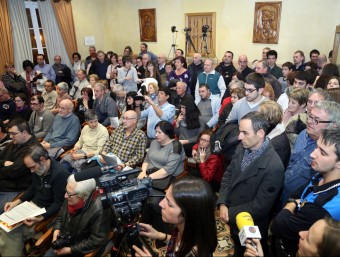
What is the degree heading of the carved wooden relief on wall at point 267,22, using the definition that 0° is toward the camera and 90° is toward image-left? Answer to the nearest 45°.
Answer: approximately 0°

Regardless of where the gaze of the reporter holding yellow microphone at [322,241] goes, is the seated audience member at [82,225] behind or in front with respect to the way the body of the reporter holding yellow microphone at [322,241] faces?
in front

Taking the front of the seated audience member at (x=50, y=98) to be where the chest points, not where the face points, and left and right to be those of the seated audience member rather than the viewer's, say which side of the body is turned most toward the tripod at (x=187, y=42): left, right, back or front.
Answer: back

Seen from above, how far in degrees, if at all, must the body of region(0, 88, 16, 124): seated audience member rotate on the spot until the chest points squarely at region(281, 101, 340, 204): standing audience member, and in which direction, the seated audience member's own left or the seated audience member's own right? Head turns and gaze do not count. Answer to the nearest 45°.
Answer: approximately 90° to the seated audience member's own left

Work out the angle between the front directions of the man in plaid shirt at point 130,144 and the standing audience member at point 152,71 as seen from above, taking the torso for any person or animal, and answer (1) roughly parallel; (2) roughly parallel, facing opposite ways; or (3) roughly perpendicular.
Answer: roughly parallel

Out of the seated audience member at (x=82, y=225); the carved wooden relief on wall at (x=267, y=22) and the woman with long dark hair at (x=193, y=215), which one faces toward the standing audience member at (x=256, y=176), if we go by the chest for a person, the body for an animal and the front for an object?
the carved wooden relief on wall

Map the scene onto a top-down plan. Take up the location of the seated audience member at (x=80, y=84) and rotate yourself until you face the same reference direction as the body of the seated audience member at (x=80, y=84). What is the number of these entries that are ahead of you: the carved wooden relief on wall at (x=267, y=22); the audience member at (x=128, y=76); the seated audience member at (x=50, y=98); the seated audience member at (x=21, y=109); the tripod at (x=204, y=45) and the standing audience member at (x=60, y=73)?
2

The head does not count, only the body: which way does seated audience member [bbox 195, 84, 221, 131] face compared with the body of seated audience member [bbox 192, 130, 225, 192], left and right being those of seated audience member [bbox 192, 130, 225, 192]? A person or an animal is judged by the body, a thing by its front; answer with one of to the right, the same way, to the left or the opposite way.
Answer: the same way

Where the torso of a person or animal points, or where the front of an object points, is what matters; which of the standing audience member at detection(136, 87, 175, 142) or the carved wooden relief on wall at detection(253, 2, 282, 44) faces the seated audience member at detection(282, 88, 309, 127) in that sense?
the carved wooden relief on wall

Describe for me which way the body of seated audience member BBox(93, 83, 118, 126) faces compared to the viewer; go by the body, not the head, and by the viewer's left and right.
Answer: facing the viewer and to the left of the viewer

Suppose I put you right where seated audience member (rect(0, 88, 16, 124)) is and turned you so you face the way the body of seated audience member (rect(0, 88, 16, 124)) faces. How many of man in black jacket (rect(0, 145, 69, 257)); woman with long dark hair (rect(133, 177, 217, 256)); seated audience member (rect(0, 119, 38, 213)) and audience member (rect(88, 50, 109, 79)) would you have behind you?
1

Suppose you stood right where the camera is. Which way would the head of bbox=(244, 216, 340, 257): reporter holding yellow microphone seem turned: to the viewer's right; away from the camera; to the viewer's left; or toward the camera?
to the viewer's left

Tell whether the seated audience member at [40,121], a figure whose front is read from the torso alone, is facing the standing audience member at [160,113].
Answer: no
